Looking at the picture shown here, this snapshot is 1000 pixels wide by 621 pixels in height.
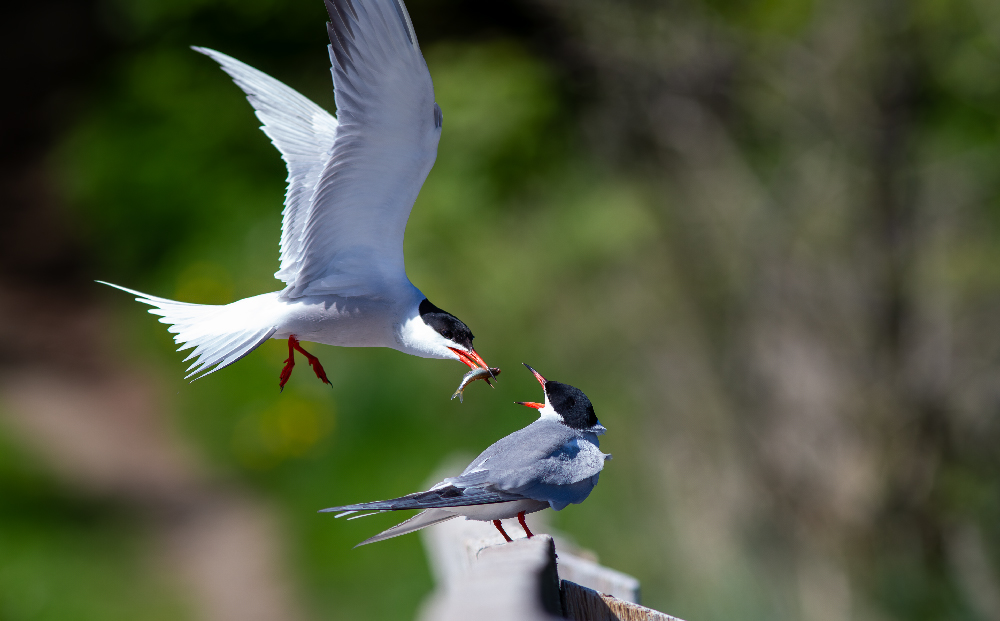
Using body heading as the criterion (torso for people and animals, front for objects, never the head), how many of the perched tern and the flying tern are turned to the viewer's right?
2

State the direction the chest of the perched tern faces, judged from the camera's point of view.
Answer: to the viewer's right

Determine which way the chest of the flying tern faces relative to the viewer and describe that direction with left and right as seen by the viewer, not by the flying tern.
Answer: facing to the right of the viewer

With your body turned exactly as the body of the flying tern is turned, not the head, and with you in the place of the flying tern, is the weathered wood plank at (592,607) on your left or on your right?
on your right
